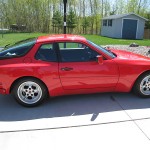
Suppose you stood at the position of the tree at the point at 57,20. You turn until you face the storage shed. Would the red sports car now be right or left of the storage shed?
right

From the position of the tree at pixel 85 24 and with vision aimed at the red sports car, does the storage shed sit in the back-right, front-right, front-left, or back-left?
front-left

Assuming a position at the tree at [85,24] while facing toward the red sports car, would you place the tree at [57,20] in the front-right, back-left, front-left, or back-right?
front-right

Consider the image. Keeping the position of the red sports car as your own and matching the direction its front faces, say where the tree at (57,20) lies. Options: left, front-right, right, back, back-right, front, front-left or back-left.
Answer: left

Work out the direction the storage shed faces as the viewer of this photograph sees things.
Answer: facing the viewer and to the right of the viewer

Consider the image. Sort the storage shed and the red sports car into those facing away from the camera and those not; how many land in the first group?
0

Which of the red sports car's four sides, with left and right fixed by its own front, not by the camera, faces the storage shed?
left

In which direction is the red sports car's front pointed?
to the viewer's right

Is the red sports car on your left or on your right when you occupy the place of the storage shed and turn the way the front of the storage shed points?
on your right
